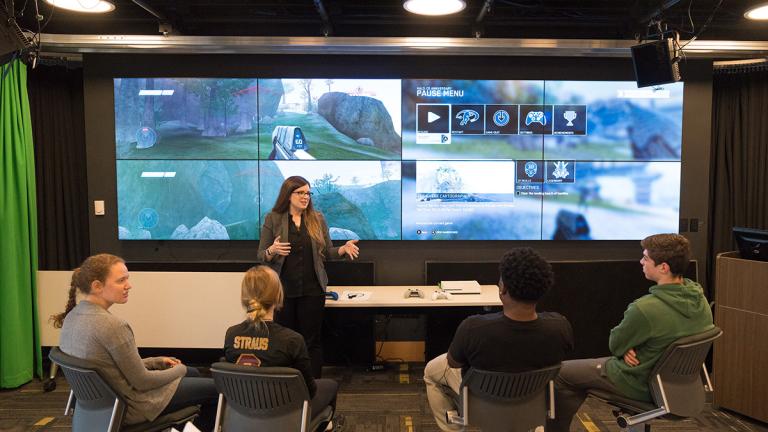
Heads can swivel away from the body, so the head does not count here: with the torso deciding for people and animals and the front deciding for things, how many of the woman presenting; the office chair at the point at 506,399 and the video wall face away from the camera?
1

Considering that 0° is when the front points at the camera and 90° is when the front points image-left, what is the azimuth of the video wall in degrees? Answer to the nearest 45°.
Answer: approximately 0°

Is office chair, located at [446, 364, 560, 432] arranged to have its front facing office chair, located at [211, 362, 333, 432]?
no

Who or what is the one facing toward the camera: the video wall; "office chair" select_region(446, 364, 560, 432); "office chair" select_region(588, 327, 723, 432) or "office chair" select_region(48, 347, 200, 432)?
the video wall

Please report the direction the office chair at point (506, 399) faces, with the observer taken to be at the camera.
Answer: facing away from the viewer

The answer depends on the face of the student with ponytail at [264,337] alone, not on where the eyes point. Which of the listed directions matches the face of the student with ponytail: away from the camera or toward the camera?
away from the camera

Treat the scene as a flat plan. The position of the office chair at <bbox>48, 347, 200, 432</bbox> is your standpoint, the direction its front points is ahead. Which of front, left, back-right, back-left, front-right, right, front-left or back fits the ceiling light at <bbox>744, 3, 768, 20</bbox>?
front-right

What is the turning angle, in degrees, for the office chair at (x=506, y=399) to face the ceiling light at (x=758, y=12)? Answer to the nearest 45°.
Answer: approximately 45° to its right

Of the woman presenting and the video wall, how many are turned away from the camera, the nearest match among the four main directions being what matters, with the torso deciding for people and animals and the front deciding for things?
0

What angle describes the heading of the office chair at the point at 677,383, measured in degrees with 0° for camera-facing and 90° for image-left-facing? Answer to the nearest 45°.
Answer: approximately 135°

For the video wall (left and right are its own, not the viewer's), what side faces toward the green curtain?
right

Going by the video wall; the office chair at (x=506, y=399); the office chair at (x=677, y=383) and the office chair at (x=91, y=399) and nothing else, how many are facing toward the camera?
1

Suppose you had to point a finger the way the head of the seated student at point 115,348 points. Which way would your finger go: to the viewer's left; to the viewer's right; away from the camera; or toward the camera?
to the viewer's right

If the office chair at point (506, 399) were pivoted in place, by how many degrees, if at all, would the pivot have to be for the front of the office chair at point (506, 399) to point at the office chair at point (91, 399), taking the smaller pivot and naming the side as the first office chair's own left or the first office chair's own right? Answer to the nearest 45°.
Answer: approximately 90° to the first office chair's own left

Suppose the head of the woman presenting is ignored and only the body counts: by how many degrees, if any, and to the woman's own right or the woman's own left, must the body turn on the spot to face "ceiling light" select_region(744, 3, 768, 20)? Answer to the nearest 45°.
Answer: approximately 45° to the woman's own left

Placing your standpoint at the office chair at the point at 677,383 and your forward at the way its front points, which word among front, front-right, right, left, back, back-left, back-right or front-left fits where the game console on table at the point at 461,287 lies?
front

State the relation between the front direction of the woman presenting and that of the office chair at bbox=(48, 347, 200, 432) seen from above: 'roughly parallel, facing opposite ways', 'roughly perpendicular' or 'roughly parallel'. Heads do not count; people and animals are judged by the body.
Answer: roughly perpendicular

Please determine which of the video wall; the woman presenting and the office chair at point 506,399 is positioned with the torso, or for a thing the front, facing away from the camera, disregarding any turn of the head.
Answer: the office chair

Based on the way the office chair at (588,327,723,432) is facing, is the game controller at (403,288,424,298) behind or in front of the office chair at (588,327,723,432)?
in front

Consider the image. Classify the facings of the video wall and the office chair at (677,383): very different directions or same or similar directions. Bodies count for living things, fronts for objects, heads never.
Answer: very different directions

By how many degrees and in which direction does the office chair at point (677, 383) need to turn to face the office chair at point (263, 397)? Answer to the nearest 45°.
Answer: approximately 90° to its left
